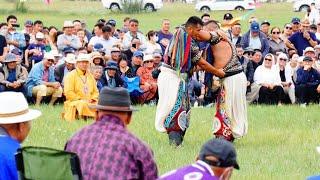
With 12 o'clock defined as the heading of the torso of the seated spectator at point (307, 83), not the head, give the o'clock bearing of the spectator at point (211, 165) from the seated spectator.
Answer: The spectator is roughly at 12 o'clock from the seated spectator.

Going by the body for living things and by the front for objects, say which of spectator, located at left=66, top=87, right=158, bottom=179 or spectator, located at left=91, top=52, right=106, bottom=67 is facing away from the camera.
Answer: spectator, located at left=66, top=87, right=158, bottom=179

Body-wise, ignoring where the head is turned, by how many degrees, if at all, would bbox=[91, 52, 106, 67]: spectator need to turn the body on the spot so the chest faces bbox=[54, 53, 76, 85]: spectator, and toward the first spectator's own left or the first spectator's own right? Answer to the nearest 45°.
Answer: approximately 90° to the first spectator's own right

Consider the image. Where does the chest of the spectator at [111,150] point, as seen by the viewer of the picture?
away from the camera

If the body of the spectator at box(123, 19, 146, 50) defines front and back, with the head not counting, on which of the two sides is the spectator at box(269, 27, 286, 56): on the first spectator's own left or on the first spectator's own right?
on the first spectator's own left

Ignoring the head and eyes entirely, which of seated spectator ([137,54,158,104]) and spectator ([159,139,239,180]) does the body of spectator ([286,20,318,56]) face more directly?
the spectator

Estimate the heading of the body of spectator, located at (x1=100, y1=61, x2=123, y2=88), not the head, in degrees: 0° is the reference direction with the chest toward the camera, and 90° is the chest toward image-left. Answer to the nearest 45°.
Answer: approximately 0°

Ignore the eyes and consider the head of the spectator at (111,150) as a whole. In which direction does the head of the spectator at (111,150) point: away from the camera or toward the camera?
away from the camera

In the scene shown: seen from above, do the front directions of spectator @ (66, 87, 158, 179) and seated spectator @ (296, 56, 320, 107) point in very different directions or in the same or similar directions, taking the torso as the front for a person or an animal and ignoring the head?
very different directions
